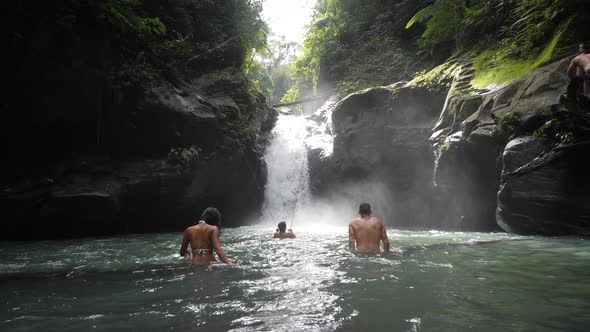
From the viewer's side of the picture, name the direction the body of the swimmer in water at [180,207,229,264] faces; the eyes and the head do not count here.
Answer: away from the camera

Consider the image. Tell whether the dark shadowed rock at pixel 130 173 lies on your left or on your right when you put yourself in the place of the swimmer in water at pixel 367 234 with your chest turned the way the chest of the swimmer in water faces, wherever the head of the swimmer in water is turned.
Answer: on your left

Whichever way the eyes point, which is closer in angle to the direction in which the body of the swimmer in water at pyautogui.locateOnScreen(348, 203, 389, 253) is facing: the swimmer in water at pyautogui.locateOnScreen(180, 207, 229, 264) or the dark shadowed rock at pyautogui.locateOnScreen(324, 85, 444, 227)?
the dark shadowed rock

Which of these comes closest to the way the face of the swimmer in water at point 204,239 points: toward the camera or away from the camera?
away from the camera

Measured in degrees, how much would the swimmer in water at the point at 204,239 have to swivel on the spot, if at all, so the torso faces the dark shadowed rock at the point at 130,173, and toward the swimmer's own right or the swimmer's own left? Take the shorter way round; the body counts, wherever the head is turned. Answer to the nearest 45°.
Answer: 0° — they already face it

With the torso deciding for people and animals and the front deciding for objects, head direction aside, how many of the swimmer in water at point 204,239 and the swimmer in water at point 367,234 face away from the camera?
2

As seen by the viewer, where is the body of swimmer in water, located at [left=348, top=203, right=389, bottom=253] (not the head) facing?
away from the camera

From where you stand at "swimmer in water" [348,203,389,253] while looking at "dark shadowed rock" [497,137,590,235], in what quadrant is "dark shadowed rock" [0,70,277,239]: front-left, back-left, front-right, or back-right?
back-left

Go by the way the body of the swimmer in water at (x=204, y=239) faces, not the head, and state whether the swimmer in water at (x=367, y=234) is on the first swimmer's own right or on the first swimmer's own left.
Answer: on the first swimmer's own right

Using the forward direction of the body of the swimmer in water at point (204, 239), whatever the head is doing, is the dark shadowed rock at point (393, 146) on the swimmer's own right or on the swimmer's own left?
on the swimmer's own right

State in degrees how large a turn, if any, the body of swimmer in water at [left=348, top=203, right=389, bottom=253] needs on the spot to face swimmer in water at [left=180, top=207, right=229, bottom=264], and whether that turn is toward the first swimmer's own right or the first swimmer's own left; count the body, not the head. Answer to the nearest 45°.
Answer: approximately 135° to the first swimmer's own left

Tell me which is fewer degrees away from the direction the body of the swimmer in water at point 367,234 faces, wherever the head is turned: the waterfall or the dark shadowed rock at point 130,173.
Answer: the waterfall
